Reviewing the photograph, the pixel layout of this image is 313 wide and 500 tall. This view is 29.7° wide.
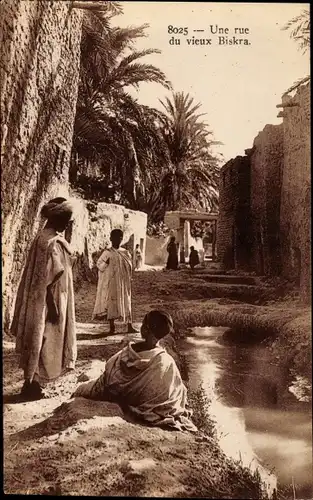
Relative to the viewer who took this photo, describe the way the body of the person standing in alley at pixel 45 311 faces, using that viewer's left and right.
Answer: facing to the right of the viewer

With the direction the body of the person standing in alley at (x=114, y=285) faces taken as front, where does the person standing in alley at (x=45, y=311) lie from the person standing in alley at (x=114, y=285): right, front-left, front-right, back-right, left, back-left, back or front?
front-right

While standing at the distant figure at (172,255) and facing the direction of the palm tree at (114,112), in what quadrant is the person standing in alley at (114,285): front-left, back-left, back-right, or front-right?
front-left

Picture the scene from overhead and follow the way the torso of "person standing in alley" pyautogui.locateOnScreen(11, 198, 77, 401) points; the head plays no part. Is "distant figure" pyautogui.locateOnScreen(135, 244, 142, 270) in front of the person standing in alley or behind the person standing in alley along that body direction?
in front

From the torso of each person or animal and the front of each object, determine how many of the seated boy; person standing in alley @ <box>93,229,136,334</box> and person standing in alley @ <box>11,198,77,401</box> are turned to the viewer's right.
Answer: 1

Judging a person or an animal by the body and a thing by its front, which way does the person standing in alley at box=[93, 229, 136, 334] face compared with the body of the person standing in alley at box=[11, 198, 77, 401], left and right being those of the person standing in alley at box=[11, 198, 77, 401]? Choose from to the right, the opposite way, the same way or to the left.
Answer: to the right

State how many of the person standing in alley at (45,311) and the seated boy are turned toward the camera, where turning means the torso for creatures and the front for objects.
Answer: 0

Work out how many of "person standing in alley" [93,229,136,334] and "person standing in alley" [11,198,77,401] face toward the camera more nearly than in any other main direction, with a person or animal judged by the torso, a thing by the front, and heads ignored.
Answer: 1

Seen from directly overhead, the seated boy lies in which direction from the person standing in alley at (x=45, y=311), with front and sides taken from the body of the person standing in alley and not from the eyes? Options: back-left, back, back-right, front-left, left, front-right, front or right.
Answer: front

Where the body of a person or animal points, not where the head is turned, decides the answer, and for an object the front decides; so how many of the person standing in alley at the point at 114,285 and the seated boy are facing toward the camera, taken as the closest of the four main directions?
1

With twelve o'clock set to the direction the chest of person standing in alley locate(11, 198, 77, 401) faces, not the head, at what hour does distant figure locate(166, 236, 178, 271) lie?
The distant figure is roughly at 11 o'clock from the person standing in alley.

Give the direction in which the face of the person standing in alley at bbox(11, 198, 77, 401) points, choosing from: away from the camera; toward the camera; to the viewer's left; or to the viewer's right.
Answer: to the viewer's right

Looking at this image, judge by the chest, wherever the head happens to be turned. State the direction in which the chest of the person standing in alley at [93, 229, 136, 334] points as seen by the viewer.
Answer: toward the camera
